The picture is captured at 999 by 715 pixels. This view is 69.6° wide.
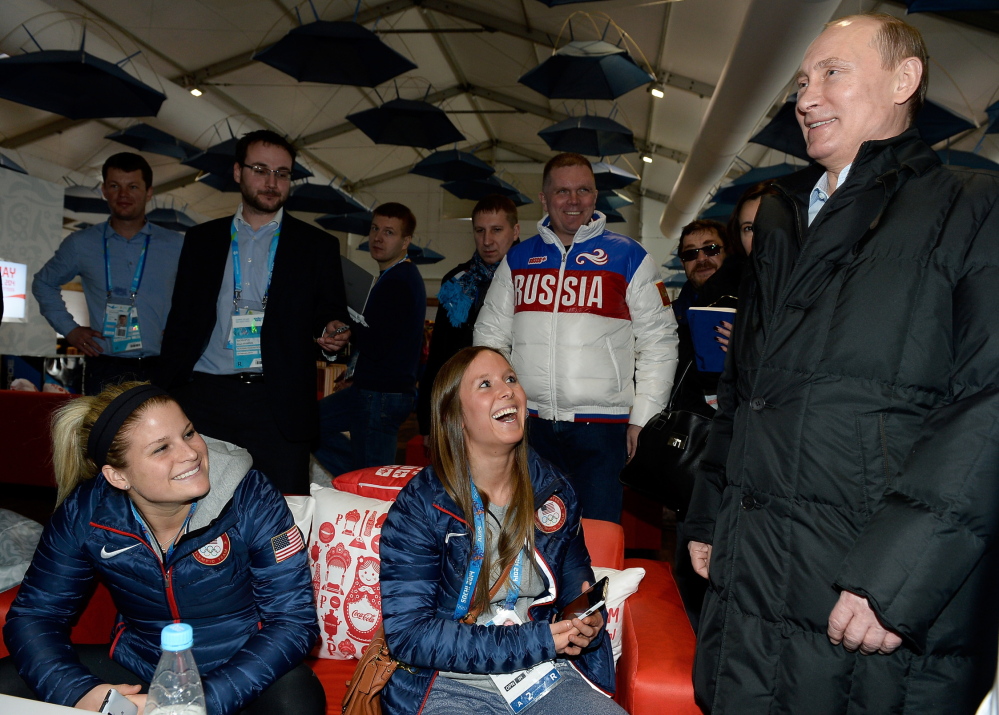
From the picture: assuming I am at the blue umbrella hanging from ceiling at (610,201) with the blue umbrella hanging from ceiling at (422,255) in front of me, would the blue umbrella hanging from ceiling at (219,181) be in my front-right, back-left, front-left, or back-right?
front-left

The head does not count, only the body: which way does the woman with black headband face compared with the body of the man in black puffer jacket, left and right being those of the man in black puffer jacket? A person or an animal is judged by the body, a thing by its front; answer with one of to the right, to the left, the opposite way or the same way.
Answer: to the left

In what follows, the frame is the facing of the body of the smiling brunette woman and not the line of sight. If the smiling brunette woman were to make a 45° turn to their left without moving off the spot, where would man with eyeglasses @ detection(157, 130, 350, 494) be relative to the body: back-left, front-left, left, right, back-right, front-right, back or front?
back-left

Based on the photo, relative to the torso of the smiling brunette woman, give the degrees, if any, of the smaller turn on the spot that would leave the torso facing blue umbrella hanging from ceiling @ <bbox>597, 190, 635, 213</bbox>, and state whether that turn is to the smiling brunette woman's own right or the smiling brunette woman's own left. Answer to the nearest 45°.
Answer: approximately 135° to the smiling brunette woman's own left

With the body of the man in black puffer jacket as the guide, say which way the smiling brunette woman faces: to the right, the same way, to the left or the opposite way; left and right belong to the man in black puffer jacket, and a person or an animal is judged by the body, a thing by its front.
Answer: to the left

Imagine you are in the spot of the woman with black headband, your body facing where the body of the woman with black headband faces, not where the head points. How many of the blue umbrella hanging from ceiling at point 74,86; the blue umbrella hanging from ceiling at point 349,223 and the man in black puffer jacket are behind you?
2

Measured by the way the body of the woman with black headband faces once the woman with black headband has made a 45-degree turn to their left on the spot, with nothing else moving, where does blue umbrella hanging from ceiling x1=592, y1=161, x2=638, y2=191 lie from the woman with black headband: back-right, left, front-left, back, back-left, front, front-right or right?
left

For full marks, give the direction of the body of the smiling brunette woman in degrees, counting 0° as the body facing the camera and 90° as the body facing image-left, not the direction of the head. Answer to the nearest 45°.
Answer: approximately 315°

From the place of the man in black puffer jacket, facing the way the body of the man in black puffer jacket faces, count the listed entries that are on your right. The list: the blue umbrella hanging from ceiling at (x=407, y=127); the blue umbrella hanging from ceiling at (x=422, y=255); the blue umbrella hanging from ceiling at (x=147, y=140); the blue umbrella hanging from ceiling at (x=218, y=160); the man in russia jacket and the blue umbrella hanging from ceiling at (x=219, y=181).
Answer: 6

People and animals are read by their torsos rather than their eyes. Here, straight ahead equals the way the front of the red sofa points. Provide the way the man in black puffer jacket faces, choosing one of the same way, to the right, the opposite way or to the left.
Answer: to the right

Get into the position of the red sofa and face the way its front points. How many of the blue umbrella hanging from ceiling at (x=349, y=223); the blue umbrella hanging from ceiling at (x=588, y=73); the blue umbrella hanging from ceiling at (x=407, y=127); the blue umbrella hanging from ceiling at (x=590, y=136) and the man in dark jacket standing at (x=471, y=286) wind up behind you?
5

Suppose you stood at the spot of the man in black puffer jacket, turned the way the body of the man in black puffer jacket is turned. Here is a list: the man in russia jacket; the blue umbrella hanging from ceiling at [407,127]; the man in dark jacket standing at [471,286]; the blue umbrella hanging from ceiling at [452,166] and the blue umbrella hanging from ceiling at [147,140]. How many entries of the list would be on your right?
5

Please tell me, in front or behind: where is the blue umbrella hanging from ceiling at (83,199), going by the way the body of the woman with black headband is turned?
behind

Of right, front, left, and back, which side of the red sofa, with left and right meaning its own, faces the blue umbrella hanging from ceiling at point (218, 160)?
back

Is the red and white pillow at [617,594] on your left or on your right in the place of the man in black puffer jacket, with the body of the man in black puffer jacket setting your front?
on your right

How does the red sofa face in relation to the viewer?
toward the camera

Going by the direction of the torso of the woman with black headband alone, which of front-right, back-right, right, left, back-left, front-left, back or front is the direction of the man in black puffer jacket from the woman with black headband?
front-left

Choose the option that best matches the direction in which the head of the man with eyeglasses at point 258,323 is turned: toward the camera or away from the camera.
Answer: toward the camera

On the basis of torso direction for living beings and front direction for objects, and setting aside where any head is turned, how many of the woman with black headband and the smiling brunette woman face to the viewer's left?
0

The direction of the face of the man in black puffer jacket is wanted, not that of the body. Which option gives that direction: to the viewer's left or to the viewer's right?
to the viewer's left

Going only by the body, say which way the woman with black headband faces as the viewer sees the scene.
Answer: toward the camera

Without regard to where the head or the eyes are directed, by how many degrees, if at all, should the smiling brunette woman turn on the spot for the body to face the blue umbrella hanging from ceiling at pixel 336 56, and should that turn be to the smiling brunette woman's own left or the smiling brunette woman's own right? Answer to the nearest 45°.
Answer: approximately 135° to the smiling brunette woman's own left
